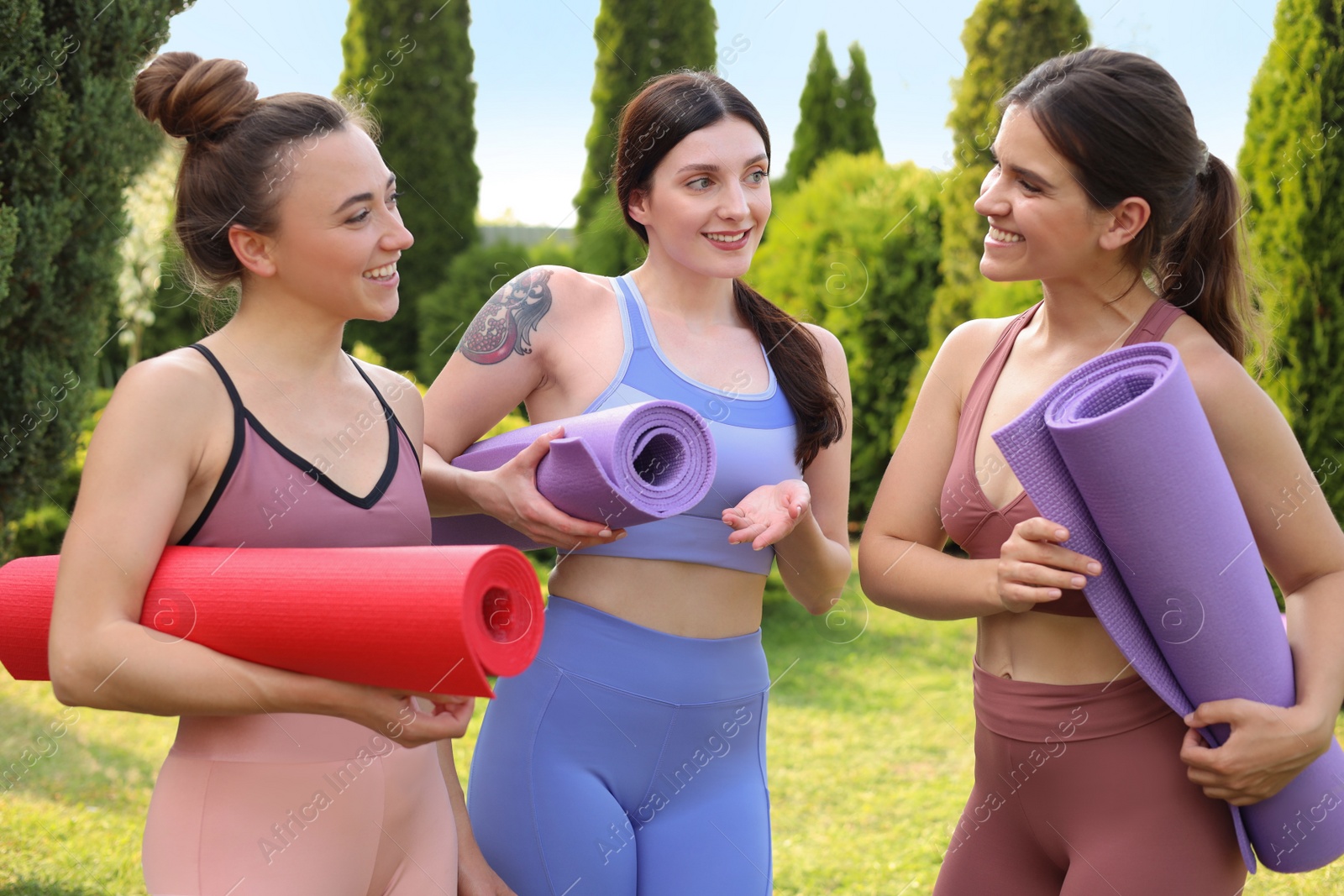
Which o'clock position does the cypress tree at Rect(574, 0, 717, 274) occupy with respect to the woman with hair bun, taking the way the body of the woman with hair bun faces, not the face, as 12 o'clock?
The cypress tree is roughly at 8 o'clock from the woman with hair bun.

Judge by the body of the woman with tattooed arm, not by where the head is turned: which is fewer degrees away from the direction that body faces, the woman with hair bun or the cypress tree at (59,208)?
the woman with hair bun

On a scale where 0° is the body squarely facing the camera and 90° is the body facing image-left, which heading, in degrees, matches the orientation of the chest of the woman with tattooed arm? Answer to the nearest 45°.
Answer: approximately 315°

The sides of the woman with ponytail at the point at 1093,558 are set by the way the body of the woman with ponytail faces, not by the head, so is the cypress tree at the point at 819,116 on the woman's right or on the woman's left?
on the woman's right

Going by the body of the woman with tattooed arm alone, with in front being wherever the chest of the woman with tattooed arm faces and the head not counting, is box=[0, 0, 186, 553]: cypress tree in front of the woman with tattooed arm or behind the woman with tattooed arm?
behind

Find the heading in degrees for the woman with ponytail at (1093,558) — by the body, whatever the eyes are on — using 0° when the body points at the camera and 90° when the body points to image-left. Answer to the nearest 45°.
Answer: approximately 45°

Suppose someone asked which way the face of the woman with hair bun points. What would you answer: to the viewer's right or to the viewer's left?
to the viewer's right

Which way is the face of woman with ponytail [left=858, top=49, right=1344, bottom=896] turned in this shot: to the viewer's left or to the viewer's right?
to the viewer's left
